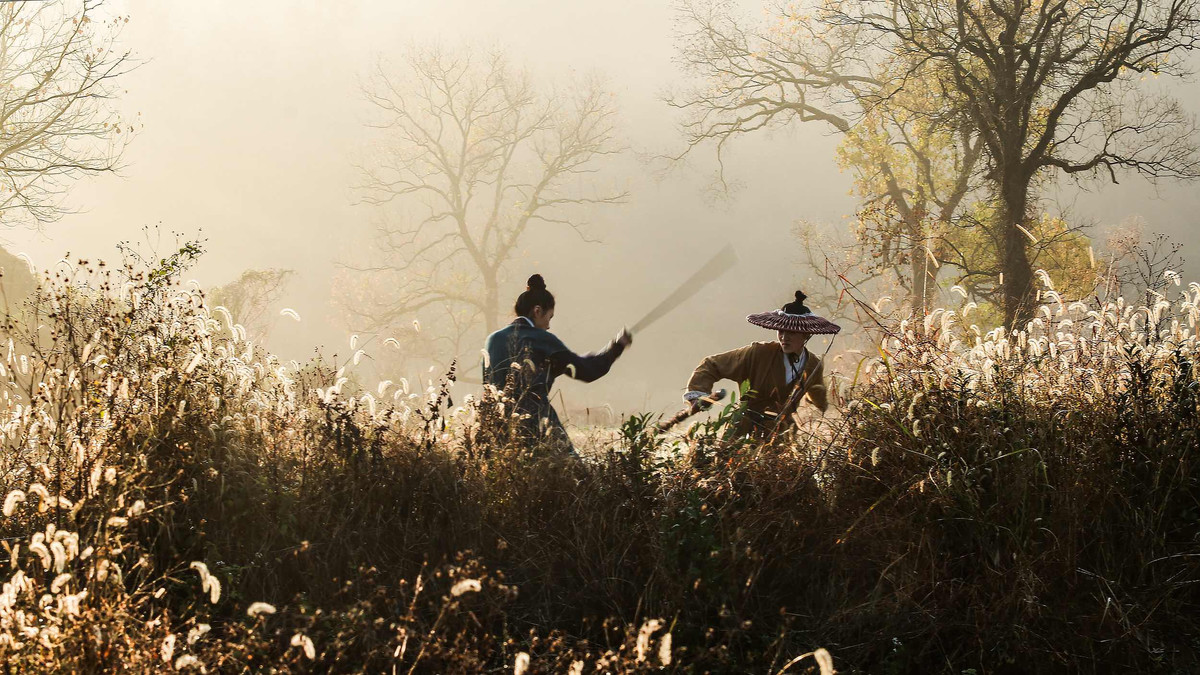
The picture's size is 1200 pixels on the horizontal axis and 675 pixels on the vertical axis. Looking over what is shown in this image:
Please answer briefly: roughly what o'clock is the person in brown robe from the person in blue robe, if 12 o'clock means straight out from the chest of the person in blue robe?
The person in brown robe is roughly at 1 o'clock from the person in blue robe.

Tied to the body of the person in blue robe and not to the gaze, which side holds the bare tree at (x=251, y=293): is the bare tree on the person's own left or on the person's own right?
on the person's own left

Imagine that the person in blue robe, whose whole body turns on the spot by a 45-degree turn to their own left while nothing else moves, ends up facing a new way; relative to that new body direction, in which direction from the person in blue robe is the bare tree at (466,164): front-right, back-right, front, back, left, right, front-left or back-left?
front

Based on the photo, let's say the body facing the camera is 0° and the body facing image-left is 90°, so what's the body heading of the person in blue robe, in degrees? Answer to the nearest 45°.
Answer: approximately 225°

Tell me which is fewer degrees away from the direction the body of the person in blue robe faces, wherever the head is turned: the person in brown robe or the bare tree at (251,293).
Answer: the person in brown robe
